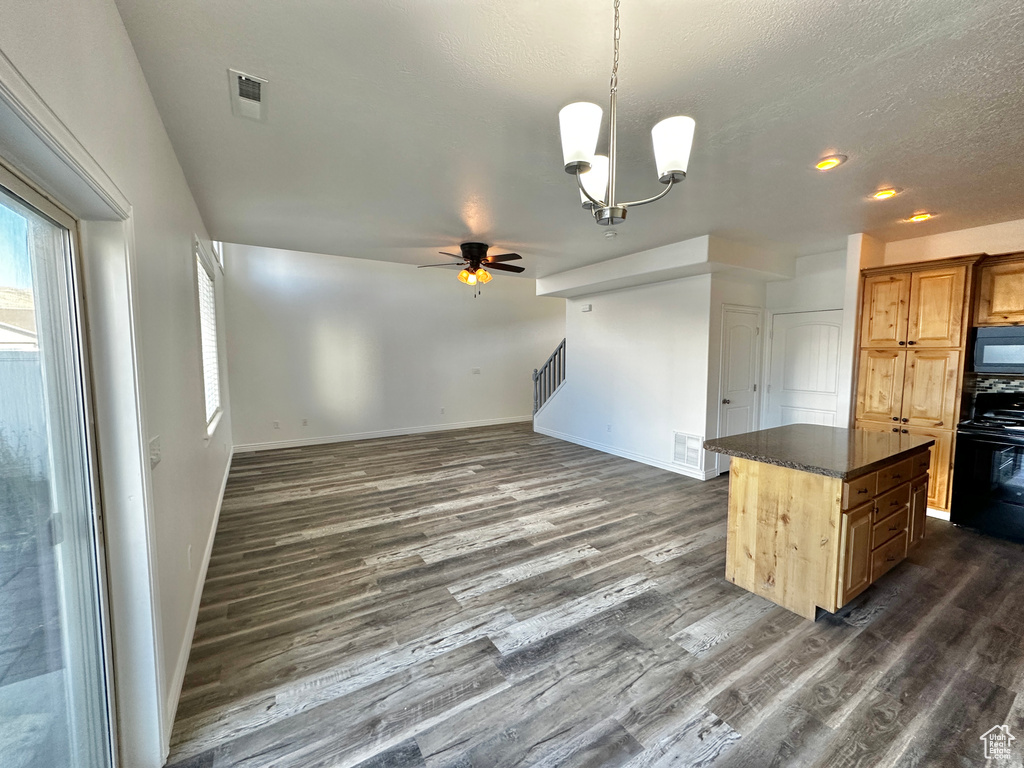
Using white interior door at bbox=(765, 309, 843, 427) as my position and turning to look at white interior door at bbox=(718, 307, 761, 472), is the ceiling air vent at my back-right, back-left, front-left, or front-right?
front-left

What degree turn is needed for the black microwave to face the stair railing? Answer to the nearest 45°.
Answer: approximately 90° to its right

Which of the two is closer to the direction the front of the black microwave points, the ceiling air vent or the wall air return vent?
the ceiling air vent

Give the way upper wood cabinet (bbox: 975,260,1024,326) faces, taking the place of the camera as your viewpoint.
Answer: facing the viewer

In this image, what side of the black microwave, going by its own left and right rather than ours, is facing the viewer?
front

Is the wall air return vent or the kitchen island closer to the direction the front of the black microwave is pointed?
the kitchen island

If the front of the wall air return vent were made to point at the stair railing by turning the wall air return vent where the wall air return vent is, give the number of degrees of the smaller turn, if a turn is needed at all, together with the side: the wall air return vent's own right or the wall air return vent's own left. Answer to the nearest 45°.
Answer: approximately 90° to the wall air return vent's own right

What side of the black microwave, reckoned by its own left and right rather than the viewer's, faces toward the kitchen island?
front

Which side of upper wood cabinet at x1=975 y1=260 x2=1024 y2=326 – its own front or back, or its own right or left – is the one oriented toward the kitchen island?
front
